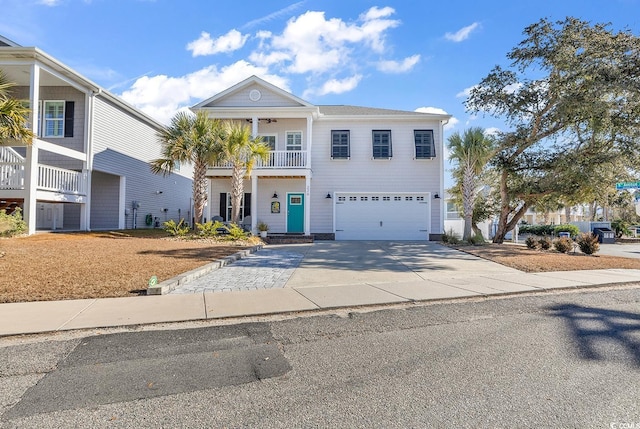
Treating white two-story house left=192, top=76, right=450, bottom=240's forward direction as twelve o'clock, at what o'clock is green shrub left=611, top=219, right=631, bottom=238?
The green shrub is roughly at 8 o'clock from the white two-story house.

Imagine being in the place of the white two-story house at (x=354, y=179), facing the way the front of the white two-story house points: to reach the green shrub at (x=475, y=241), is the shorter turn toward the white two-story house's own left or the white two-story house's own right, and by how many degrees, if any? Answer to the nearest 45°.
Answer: approximately 45° to the white two-story house's own left

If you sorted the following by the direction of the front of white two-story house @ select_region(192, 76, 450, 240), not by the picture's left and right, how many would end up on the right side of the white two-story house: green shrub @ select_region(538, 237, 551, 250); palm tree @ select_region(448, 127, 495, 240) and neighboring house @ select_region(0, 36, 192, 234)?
1

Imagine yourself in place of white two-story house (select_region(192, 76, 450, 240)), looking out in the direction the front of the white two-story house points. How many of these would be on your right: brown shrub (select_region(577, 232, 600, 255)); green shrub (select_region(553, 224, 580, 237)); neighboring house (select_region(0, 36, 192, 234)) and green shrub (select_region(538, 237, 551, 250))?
1

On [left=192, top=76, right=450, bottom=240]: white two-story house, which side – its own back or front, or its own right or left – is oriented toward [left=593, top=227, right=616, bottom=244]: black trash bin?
left

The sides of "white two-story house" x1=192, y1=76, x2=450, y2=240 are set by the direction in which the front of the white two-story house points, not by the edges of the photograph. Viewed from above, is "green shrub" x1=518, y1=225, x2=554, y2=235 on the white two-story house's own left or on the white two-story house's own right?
on the white two-story house's own left

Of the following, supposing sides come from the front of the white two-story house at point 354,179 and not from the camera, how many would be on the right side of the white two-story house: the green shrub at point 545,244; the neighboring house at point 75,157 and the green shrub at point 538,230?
1

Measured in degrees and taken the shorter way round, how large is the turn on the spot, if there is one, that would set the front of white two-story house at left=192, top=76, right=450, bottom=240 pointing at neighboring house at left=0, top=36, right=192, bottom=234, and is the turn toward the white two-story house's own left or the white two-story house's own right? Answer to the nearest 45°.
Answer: approximately 90° to the white two-story house's own right

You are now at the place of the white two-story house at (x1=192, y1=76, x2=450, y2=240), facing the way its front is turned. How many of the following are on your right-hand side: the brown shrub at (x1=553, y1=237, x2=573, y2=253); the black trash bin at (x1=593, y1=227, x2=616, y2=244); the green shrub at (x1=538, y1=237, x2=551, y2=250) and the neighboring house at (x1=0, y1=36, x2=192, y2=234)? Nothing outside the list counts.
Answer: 1

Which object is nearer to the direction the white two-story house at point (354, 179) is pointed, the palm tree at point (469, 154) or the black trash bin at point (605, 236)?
the palm tree

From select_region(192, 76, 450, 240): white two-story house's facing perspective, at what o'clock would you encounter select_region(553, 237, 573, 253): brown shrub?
The brown shrub is roughly at 10 o'clock from the white two-story house.

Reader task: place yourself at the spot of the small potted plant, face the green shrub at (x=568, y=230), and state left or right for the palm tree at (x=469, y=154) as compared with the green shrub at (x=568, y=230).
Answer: right

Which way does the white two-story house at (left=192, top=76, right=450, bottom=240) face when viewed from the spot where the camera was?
facing the viewer

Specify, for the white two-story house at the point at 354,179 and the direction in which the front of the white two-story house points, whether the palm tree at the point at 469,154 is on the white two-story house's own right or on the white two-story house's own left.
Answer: on the white two-story house's own left

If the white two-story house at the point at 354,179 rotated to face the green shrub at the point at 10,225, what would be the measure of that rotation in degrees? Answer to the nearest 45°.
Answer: approximately 45° to its right
